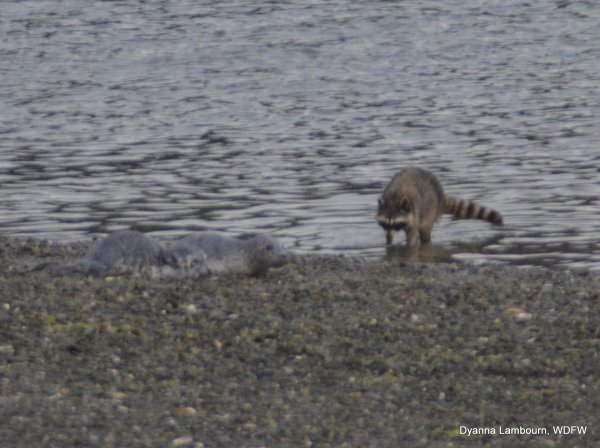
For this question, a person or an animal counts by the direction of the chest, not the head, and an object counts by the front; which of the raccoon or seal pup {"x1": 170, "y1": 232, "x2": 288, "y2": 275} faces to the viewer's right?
the seal pup

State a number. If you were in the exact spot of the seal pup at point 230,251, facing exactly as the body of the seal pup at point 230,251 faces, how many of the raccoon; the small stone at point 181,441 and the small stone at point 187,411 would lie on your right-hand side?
2

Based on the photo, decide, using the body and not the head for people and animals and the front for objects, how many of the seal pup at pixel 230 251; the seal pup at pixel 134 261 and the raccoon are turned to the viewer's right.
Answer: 2

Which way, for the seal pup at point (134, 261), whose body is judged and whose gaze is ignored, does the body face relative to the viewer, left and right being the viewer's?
facing to the right of the viewer

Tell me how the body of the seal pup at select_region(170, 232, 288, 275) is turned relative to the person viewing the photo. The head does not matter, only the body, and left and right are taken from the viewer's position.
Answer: facing to the right of the viewer

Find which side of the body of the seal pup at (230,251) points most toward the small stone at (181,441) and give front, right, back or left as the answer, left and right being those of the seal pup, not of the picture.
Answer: right

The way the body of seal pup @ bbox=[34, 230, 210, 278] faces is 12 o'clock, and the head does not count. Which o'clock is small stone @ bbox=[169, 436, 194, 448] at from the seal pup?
The small stone is roughly at 3 o'clock from the seal pup.

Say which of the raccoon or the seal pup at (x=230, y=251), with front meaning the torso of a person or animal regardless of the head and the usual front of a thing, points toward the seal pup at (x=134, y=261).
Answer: the raccoon

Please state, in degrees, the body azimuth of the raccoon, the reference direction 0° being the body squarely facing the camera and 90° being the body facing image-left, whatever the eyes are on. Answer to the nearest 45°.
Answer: approximately 45°

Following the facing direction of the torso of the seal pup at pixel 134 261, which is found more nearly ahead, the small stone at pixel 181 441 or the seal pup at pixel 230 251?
the seal pup
